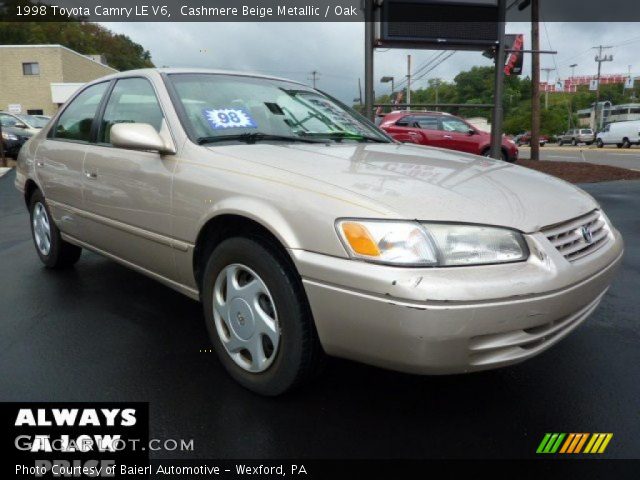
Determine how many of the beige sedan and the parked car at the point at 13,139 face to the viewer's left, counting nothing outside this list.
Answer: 0

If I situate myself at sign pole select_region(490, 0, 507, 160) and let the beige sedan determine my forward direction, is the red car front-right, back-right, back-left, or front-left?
back-right

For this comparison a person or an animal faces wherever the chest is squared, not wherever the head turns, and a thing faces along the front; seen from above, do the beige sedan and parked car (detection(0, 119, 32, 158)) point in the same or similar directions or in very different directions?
same or similar directions

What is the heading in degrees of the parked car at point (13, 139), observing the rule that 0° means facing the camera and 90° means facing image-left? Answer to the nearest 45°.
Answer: approximately 315°

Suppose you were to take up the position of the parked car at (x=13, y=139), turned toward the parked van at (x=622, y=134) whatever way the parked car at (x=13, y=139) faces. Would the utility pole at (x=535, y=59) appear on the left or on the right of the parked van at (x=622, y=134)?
right

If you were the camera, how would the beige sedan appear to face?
facing the viewer and to the right of the viewer

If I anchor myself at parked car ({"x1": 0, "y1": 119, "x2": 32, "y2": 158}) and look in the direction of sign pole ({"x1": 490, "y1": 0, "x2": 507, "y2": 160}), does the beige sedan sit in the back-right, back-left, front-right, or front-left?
front-right

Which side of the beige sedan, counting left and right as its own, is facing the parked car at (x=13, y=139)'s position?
back

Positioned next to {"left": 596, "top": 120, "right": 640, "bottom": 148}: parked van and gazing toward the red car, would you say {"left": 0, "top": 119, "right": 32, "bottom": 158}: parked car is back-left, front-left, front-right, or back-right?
front-right
